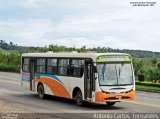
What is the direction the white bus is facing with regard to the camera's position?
facing the viewer and to the right of the viewer
